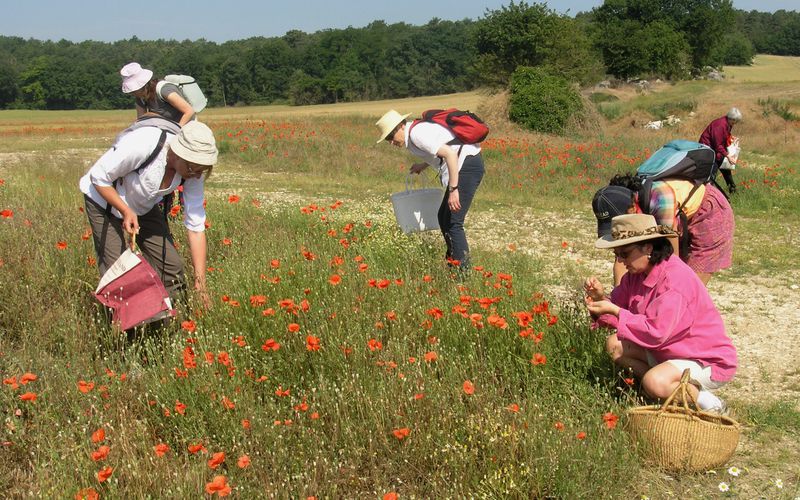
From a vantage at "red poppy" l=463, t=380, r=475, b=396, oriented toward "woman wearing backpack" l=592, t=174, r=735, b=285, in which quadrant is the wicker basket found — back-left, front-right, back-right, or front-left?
front-right

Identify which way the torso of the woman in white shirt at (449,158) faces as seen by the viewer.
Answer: to the viewer's left

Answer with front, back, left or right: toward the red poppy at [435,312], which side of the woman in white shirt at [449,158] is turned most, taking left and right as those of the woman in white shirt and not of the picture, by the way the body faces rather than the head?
left

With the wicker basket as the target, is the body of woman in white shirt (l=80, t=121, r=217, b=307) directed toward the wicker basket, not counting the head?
yes

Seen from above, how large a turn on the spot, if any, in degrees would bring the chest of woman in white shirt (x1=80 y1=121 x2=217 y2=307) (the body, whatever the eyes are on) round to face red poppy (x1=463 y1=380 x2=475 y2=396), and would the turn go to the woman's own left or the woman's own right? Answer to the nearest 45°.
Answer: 0° — they already face it

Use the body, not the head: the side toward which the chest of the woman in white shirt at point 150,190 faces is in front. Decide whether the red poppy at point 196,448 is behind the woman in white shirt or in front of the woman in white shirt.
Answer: in front

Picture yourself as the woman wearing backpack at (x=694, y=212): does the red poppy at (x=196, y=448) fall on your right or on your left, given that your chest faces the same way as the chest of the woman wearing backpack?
on your left

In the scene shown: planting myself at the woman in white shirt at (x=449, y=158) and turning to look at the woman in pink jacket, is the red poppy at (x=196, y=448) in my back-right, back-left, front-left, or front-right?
front-right

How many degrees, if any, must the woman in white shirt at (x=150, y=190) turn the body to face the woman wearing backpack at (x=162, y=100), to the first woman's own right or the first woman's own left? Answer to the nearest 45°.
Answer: approximately 135° to the first woman's own left

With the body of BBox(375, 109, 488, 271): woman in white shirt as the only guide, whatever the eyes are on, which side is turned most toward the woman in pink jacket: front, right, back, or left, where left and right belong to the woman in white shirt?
left

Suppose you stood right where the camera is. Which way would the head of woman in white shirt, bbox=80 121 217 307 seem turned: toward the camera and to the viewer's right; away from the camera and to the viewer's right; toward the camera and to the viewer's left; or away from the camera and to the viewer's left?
toward the camera and to the viewer's right

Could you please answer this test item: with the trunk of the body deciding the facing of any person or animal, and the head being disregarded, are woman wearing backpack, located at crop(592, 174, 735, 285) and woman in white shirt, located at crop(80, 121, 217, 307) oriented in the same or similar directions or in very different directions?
very different directions

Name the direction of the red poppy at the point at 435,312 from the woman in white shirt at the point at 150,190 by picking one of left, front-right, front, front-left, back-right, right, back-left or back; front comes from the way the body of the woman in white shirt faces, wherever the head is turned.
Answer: front

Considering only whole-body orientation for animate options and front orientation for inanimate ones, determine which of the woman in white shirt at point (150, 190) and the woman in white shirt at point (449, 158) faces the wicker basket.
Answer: the woman in white shirt at point (150, 190)
